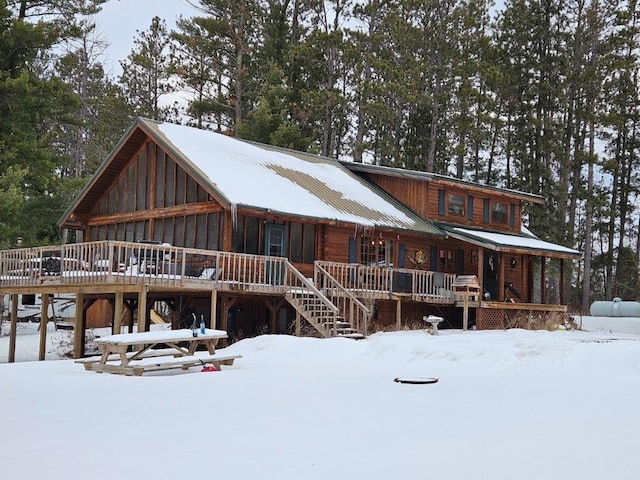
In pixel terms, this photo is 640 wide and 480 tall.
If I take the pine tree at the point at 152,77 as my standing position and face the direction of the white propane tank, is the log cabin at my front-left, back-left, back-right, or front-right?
front-right

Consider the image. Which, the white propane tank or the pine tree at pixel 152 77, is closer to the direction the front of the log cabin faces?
the white propane tank

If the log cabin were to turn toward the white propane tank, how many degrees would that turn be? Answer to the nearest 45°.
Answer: approximately 90° to its left

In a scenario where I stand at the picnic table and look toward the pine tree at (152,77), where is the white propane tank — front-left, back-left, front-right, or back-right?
front-right

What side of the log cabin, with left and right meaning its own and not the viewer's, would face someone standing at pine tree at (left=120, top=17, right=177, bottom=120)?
back

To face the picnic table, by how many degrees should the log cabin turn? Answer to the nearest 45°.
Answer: approximately 45° to its right

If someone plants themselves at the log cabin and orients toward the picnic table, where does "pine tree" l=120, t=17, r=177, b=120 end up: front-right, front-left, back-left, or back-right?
back-right

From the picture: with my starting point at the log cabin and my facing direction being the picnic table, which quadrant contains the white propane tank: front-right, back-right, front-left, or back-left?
back-left

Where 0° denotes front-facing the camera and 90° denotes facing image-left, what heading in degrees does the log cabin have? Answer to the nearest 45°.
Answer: approximately 315°

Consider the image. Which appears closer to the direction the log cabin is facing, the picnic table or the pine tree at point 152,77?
the picnic table
